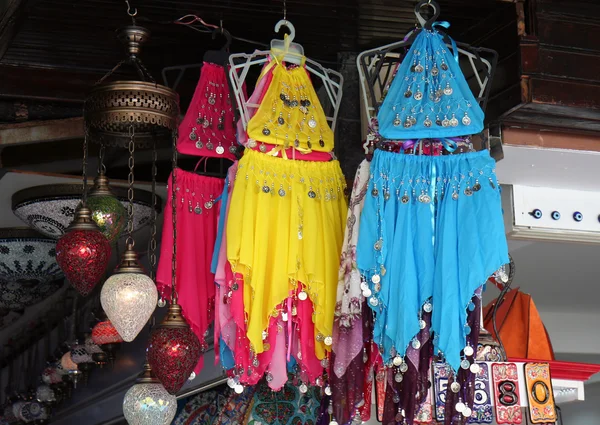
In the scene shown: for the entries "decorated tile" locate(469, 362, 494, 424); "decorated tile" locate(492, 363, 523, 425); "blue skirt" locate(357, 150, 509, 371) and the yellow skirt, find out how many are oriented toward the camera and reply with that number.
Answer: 4

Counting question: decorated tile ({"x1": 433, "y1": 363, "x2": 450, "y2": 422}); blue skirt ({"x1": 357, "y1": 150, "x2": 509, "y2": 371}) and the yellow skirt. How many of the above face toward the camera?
3

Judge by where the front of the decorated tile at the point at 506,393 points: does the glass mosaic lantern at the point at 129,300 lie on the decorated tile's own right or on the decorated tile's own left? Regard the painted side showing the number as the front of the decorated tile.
on the decorated tile's own right

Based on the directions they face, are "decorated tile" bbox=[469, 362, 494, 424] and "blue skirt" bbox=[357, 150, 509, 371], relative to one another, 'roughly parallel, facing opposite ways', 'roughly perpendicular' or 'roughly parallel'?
roughly parallel

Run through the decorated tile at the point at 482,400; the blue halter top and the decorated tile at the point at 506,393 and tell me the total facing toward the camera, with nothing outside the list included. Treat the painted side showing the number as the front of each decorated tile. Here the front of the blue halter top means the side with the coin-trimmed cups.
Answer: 3

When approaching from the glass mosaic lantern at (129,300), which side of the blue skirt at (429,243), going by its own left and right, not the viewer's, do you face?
right

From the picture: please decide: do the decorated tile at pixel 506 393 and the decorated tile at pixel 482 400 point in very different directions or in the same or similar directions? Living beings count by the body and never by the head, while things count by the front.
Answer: same or similar directions

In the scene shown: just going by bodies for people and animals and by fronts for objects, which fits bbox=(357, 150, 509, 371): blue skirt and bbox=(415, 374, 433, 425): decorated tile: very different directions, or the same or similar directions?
same or similar directions

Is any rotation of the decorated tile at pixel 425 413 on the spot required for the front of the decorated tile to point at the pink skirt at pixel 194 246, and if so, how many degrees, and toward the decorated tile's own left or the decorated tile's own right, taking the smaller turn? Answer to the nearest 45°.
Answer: approximately 90° to the decorated tile's own right

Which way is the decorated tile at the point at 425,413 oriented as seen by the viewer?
toward the camera

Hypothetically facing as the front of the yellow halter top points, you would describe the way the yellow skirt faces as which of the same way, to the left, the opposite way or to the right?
the same way

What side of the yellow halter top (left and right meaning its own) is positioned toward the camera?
front

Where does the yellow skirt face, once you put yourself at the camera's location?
facing the viewer

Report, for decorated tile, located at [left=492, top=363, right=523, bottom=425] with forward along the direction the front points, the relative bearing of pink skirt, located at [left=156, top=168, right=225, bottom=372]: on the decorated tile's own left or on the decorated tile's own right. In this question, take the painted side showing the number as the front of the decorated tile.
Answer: on the decorated tile's own right

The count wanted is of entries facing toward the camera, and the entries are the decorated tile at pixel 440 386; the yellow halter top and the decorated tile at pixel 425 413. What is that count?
3

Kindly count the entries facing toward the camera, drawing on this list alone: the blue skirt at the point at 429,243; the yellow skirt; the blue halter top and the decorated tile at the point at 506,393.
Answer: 4

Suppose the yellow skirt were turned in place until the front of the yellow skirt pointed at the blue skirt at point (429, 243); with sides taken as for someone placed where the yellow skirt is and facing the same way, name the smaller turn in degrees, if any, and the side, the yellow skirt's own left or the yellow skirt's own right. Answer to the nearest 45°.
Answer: approximately 45° to the yellow skirt's own left
